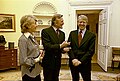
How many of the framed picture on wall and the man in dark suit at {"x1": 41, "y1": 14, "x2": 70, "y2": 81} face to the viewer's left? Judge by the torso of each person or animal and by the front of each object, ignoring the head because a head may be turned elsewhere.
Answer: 0

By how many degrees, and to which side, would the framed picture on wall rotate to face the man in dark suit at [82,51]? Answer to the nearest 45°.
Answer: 0° — it already faces them

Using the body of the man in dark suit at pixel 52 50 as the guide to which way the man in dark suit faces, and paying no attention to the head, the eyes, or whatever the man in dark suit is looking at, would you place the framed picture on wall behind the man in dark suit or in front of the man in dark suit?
behind

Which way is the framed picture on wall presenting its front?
toward the camera

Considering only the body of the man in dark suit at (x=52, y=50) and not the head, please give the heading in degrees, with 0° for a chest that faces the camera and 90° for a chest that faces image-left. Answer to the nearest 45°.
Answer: approximately 315°

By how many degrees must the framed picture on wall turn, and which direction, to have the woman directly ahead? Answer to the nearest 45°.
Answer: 0° — it already faces them
